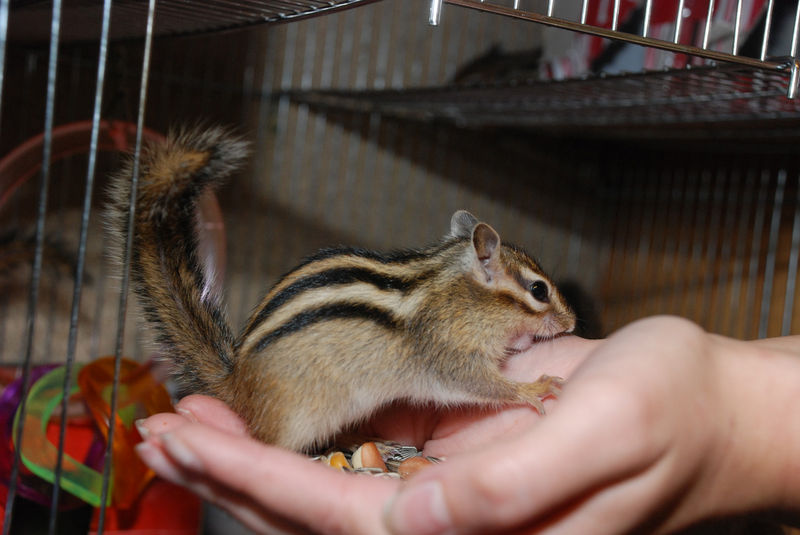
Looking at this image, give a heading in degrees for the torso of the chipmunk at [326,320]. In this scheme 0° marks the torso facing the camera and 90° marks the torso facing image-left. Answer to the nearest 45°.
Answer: approximately 270°
